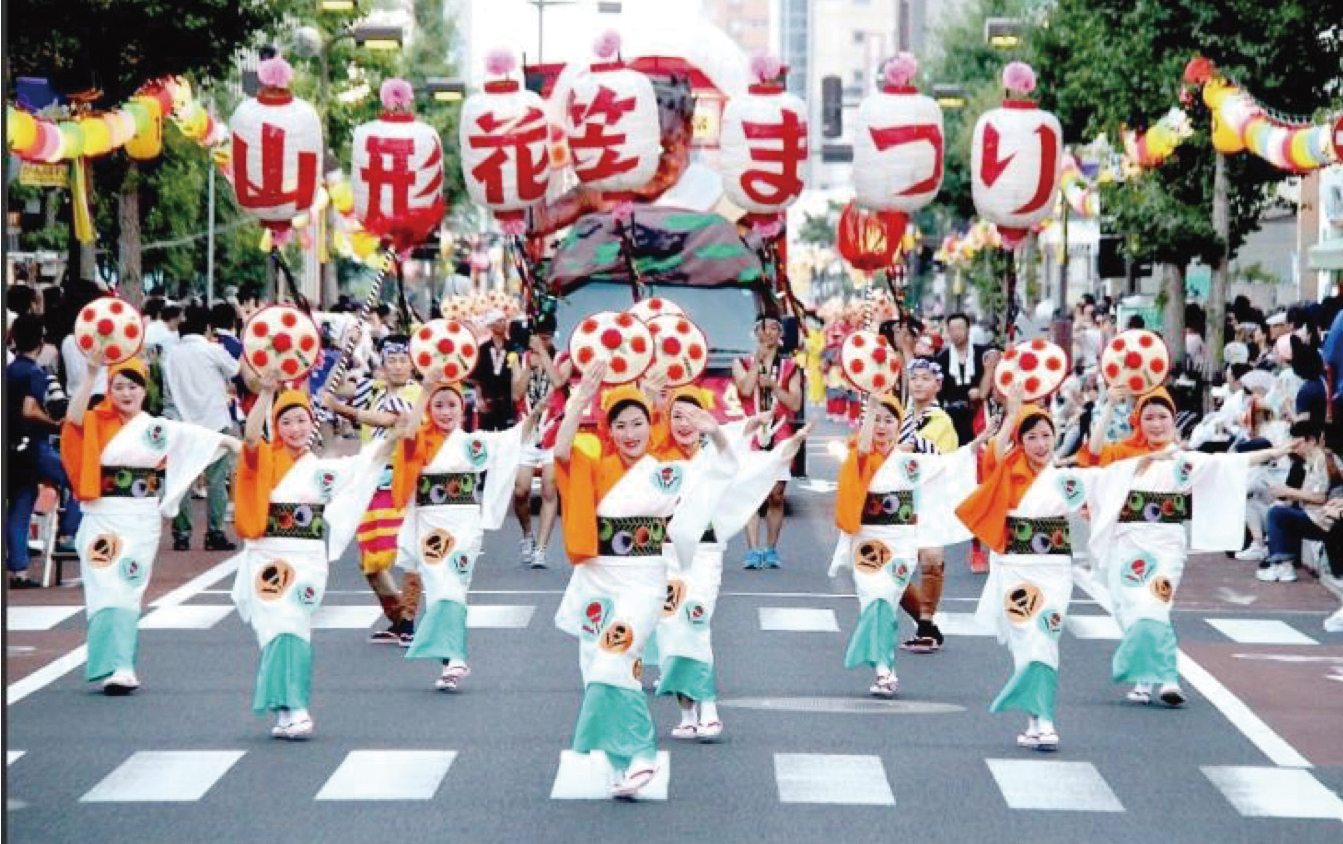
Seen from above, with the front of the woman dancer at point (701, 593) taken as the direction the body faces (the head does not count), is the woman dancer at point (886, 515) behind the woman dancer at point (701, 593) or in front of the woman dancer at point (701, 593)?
behind

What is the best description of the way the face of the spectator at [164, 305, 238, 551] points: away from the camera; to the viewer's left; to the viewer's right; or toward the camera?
away from the camera

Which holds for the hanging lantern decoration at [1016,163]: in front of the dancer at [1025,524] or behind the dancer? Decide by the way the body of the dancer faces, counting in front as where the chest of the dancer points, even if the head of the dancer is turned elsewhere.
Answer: behind

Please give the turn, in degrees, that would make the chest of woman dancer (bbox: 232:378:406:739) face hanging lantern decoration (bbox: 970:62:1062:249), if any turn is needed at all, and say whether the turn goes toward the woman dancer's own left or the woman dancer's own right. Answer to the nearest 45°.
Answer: approximately 135° to the woman dancer's own left

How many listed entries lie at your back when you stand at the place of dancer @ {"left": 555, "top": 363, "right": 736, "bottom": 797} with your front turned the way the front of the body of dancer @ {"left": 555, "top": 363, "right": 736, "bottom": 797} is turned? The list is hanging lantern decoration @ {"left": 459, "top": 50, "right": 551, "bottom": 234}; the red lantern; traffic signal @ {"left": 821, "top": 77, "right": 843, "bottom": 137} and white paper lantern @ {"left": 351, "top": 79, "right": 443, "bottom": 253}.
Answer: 4

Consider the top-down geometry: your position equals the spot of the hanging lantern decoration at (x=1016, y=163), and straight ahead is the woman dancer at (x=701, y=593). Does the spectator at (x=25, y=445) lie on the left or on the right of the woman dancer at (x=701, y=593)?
right

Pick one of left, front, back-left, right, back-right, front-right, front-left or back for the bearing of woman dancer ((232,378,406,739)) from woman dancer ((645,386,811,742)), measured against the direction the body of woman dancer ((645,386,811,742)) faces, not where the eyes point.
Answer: right

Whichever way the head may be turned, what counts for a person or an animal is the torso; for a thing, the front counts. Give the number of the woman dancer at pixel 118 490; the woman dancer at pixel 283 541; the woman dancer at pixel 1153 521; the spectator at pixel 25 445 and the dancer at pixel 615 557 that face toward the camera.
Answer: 4

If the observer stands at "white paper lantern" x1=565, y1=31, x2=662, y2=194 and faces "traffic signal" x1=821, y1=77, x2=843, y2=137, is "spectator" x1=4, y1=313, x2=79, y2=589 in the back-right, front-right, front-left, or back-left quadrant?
back-left

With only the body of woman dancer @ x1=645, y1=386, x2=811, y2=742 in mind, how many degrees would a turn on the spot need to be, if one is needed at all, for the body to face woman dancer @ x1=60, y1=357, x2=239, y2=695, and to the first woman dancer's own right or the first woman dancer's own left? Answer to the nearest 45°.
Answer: approximately 90° to the first woman dancer's own right

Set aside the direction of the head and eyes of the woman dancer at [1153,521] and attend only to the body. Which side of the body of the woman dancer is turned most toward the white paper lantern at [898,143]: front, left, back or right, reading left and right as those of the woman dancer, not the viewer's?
back

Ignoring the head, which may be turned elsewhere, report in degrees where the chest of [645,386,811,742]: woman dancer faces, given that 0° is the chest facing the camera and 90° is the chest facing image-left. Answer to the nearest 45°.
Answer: approximately 0°

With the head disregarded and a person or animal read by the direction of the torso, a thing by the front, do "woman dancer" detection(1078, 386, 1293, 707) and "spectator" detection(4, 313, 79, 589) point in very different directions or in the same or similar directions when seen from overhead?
very different directions

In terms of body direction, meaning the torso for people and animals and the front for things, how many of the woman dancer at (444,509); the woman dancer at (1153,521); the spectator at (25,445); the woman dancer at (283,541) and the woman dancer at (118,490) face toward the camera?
4
